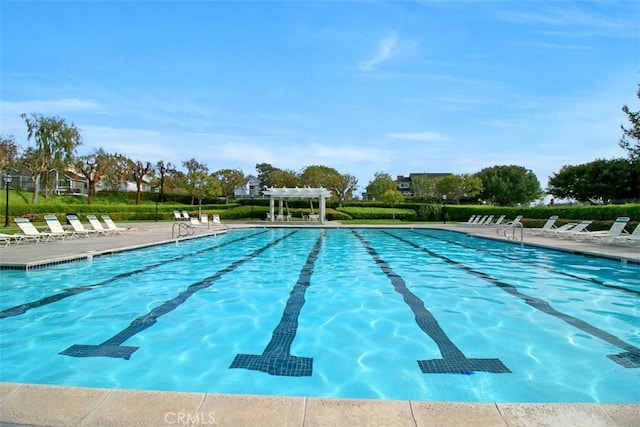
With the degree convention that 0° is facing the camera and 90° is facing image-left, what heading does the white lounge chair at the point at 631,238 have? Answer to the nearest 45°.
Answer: approximately 90°

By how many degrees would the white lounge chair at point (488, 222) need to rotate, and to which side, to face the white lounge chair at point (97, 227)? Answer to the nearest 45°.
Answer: approximately 45° to its left

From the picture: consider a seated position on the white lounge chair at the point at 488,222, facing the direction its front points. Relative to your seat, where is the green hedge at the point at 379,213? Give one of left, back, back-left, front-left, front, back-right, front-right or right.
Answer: front-right

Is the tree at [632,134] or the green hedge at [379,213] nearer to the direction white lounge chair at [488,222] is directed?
the green hedge

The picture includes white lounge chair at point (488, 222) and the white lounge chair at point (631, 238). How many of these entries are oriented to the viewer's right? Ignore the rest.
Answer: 0

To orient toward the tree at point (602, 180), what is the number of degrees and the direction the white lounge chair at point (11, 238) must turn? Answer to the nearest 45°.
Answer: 0° — it already faces it

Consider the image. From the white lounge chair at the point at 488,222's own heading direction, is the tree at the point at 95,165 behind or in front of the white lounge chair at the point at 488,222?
in front

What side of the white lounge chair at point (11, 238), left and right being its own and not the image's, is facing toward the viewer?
right

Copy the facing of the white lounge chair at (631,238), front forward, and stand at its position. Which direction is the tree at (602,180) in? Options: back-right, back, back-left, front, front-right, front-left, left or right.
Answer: right

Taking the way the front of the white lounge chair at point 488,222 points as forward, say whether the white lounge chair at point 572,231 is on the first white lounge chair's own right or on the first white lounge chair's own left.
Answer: on the first white lounge chair's own left

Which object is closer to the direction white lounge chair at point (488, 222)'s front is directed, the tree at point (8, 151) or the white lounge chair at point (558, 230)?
the tree

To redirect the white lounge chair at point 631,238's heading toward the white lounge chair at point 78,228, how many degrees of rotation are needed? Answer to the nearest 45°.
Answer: approximately 45° to its left

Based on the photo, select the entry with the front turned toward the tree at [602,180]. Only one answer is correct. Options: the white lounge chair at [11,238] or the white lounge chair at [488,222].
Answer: the white lounge chair at [11,238]

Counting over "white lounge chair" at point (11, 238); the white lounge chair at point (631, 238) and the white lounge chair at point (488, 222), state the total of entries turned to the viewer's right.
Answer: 1
